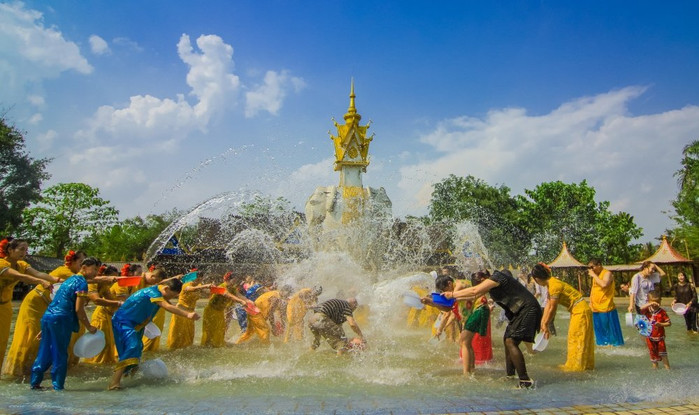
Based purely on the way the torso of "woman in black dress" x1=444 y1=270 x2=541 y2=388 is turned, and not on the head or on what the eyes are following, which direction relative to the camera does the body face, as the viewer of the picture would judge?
to the viewer's left

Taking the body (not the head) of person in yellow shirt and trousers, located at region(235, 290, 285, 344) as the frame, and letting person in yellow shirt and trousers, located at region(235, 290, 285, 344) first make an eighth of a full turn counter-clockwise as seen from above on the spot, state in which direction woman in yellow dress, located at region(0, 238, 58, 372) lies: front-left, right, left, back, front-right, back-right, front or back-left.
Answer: back

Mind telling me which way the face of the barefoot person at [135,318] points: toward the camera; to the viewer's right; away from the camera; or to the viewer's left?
to the viewer's right

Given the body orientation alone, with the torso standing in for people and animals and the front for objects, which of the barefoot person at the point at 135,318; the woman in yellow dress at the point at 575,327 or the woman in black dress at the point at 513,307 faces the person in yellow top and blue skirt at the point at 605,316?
the barefoot person at the point at 135,318

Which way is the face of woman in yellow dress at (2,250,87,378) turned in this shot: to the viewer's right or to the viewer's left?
to the viewer's right

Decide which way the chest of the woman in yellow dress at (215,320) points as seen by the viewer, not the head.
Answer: to the viewer's right

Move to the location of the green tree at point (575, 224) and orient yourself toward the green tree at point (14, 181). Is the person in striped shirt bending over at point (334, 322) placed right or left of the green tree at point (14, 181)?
left

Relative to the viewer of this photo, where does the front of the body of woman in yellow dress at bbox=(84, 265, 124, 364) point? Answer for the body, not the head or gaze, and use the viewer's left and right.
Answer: facing to the right of the viewer

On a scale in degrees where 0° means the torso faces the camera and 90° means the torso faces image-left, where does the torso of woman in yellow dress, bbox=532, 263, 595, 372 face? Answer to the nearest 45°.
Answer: approximately 90°

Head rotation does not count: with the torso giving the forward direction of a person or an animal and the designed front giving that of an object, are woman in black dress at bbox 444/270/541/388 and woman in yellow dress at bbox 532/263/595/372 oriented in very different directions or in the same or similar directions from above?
same or similar directions

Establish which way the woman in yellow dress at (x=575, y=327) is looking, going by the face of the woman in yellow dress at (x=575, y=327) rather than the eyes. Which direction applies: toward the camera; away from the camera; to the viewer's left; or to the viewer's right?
to the viewer's left

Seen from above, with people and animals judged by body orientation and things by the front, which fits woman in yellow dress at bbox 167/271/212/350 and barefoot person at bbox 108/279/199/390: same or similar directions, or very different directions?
same or similar directions

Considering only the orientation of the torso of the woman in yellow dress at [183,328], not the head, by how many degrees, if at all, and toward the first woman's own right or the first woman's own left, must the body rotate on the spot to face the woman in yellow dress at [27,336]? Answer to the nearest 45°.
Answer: approximately 135° to the first woman's own right

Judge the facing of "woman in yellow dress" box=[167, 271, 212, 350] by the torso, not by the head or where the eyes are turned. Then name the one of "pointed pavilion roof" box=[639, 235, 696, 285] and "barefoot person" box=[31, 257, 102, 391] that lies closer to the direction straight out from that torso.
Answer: the pointed pavilion roof

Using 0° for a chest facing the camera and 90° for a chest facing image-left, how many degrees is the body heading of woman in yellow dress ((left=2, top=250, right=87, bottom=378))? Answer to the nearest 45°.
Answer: approximately 270°

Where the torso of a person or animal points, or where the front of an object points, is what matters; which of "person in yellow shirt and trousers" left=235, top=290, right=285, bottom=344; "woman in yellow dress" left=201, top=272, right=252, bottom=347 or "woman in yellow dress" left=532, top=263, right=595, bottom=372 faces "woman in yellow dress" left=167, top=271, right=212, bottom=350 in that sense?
"woman in yellow dress" left=532, top=263, right=595, bottom=372

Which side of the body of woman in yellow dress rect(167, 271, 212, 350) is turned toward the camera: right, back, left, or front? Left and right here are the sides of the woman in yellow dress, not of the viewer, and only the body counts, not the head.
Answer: right
